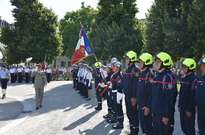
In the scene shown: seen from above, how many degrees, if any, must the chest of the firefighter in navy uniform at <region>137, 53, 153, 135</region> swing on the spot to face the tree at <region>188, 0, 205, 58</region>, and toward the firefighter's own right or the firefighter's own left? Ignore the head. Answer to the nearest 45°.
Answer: approximately 90° to the firefighter's own right

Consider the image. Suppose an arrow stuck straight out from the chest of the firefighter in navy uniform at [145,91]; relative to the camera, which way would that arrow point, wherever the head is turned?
to the viewer's left

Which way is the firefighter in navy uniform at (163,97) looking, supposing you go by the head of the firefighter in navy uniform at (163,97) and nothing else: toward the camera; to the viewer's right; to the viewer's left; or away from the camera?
to the viewer's left

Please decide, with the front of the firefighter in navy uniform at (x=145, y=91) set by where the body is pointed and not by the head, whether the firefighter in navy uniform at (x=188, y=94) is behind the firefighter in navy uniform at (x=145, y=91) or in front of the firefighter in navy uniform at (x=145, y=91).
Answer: behind

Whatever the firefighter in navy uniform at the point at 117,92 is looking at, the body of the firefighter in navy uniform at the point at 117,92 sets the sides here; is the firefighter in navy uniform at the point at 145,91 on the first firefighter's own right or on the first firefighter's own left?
on the first firefighter's own left

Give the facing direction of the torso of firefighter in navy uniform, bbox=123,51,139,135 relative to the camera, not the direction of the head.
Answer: to the viewer's left

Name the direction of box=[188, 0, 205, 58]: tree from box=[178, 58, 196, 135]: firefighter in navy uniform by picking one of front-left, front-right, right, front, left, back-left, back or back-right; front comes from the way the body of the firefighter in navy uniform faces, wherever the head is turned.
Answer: right

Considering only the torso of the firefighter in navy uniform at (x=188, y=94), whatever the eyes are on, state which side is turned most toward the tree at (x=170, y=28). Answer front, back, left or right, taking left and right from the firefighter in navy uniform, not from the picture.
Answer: right

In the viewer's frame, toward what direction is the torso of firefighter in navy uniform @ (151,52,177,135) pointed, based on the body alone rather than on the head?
to the viewer's left

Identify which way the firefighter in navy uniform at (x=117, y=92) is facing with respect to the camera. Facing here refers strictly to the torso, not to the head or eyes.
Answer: to the viewer's left
